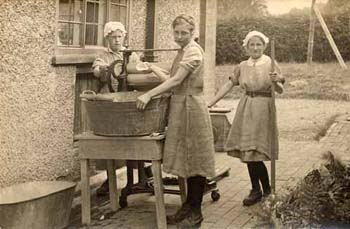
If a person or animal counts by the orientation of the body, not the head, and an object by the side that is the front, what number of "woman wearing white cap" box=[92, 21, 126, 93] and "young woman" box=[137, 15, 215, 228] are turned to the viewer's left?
1

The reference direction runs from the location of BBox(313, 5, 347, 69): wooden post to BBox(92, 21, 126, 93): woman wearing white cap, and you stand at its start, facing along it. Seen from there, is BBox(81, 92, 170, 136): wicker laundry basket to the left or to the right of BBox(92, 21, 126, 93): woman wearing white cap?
left

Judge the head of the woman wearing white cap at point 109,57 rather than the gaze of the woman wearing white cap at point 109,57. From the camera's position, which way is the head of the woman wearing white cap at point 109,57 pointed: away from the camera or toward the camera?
toward the camera

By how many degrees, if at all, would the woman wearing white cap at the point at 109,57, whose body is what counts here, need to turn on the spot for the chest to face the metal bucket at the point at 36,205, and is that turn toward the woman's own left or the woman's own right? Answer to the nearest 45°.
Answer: approximately 90° to the woman's own right

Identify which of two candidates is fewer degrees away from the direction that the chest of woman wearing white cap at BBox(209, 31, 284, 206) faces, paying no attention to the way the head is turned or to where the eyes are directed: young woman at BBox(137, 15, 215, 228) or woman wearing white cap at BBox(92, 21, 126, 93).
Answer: the young woman

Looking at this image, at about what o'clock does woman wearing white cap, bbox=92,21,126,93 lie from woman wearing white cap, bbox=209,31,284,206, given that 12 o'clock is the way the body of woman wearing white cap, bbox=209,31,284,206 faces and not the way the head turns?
woman wearing white cap, bbox=92,21,126,93 is roughly at 3 o'clock from woman wearing white cap, bbox=209,31,284,206.

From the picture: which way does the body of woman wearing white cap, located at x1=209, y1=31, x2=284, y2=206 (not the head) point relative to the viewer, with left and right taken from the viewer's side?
facing the viewer

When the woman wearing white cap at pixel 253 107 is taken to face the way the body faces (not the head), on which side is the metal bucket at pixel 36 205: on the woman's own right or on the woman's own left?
on the woman's own right

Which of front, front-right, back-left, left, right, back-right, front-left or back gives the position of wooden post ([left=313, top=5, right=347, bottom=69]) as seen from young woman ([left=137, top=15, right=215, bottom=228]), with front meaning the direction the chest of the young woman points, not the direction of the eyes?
back

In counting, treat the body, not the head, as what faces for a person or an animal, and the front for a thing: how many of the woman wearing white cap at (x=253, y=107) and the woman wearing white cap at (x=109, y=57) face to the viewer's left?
0
